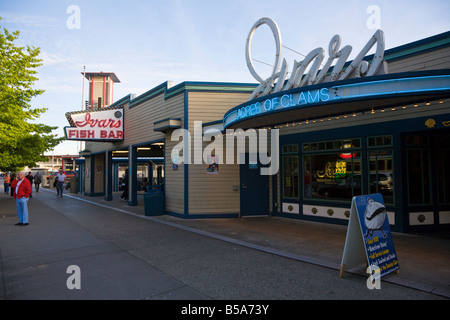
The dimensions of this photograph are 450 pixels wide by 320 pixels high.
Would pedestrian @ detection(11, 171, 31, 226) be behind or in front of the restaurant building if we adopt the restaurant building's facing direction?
in front

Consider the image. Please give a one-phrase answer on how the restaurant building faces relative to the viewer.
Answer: facing the viewer and to the left of the viewer

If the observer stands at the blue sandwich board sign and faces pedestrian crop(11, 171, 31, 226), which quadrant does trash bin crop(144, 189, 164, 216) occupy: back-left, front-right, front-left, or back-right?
front-right

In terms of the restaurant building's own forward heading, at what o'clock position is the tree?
The tree is roughly at 2 o'clock from the restaurant building.

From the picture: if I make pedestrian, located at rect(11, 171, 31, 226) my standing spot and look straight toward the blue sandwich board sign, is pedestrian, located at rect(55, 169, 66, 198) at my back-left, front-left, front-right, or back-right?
back-left

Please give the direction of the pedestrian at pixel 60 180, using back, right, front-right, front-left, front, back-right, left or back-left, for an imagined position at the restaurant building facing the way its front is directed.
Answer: right

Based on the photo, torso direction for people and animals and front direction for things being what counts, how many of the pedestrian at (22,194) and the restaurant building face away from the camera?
0

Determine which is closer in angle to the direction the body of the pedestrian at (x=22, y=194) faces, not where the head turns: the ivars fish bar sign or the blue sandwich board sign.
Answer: the blue sandwich board sign

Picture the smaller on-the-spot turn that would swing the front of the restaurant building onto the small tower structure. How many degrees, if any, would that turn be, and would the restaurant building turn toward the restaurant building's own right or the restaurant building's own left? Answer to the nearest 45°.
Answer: approximately 90° to the restaurant building's own right
